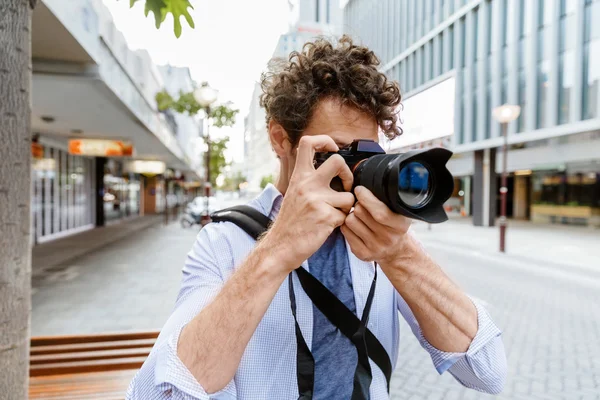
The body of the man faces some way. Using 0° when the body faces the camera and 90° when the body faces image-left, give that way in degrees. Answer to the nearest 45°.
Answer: approximately 315°

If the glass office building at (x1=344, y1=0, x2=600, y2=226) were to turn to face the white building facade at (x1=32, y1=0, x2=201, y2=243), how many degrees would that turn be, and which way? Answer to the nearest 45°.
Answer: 0° — it already faces it

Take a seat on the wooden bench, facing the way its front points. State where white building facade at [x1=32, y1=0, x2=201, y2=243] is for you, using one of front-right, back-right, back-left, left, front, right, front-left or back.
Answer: back

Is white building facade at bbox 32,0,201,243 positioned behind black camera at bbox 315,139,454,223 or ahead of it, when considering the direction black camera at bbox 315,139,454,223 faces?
behind

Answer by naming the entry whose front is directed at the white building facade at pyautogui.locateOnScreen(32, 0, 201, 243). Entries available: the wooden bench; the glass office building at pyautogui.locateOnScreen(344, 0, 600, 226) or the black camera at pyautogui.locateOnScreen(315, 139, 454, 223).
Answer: the glass office building

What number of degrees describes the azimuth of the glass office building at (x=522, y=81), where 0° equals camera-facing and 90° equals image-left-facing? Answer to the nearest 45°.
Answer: approximately 45°

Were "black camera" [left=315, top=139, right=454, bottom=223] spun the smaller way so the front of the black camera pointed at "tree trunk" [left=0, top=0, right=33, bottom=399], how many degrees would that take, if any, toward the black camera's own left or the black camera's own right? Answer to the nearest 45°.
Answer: approximately 135° to the black camera's own right

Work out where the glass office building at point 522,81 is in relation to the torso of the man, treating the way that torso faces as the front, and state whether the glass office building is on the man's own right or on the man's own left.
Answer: on the man's own left
